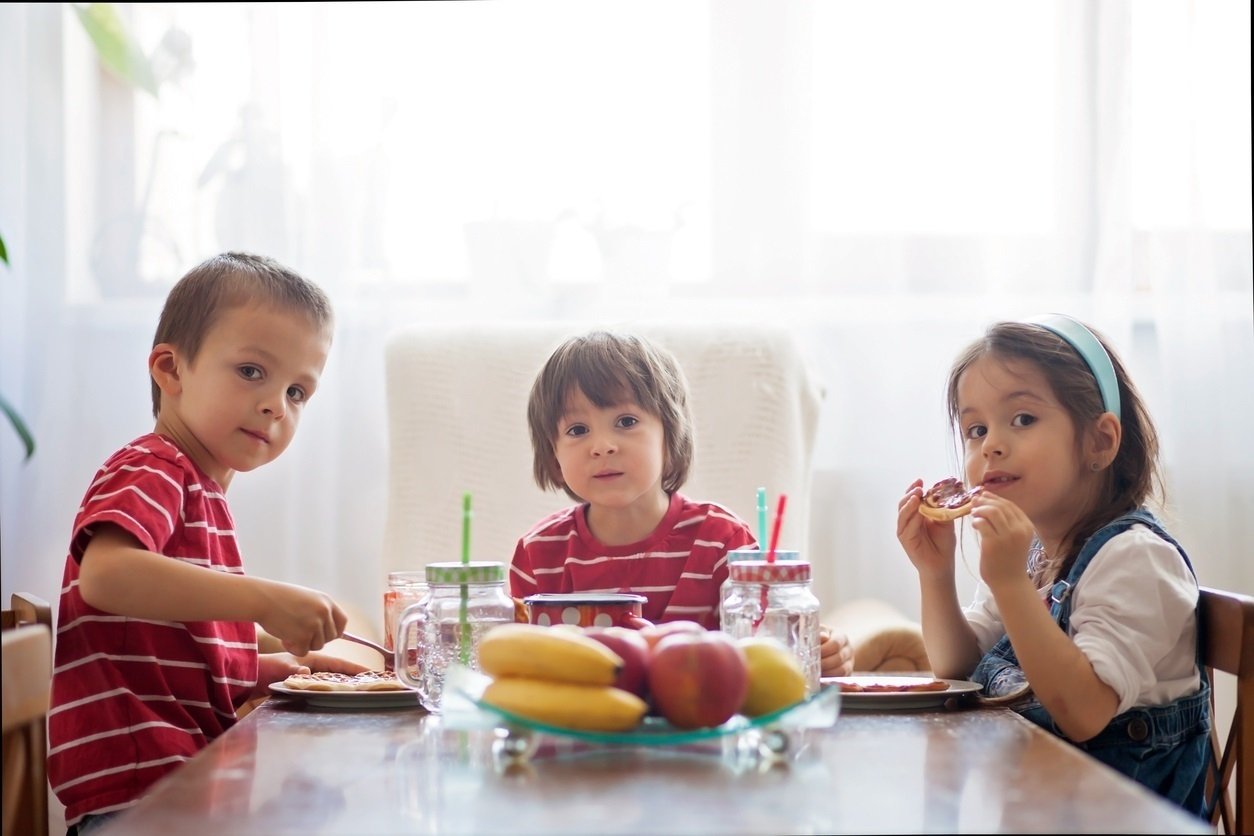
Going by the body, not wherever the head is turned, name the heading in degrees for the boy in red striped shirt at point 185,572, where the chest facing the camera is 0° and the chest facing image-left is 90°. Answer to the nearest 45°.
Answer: approximately 270°

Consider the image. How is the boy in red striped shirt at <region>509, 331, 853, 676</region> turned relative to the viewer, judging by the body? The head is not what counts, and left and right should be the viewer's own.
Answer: facing the viewer

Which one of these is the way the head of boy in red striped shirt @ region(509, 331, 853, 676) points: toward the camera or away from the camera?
toward the camera

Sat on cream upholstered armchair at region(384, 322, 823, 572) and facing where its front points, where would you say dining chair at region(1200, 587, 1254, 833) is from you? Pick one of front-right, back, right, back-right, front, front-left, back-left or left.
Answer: front-left

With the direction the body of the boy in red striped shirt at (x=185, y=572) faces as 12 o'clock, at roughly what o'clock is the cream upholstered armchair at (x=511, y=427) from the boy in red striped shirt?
The cream upholstered armchair is roughly at 10 o'clock from the boy in red striped shirt.

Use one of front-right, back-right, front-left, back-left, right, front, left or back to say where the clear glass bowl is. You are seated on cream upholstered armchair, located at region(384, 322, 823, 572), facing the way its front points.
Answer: front

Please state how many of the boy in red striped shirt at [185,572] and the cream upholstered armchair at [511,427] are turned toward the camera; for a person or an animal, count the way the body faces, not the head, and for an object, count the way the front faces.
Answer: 1

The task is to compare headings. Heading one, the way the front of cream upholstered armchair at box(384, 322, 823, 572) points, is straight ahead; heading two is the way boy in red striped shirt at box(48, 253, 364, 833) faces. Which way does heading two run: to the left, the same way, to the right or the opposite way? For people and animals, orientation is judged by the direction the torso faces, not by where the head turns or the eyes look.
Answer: to the left

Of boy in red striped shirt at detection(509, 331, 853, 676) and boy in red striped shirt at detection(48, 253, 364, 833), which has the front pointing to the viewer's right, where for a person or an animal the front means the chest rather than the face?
boy in red striped shirt at detection(48, 253, 364, 833)

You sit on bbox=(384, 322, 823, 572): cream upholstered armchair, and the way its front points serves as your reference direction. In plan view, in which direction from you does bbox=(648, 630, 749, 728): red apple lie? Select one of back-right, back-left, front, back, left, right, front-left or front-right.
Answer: front

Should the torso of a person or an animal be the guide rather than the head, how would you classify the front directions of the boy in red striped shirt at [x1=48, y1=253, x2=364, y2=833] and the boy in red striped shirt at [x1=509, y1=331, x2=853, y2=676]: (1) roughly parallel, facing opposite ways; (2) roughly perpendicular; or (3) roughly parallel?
roughly perpendicular

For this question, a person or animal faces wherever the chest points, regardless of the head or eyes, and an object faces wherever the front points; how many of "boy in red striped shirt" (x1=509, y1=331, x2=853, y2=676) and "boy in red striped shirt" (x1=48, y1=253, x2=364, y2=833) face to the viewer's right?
1

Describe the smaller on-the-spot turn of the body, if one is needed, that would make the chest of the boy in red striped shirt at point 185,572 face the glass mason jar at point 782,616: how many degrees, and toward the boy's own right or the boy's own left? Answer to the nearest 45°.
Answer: approximately 45° to the boy's own right

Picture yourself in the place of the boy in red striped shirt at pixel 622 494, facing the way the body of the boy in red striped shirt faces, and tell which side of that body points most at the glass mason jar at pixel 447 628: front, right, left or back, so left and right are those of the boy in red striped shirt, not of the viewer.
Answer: front

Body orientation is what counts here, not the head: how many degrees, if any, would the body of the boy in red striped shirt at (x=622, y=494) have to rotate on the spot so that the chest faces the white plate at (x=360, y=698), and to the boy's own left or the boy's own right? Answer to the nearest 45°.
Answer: approximately 45° to the boy's own right

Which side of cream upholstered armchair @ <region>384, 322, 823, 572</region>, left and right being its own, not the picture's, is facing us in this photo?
front

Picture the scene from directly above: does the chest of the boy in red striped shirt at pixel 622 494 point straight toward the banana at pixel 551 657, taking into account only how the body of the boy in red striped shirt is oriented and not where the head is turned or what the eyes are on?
yes

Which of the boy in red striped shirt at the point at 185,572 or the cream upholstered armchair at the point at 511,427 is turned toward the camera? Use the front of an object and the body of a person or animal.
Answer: the cream upholstered armchair
